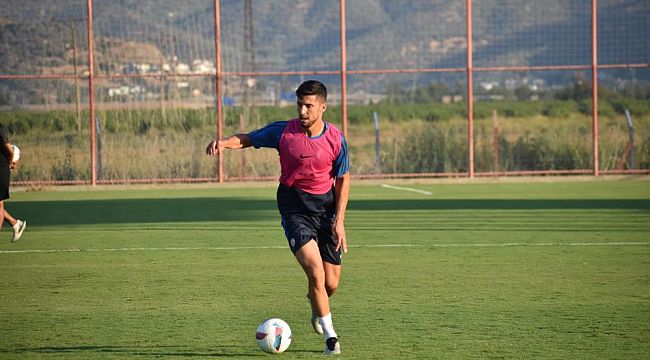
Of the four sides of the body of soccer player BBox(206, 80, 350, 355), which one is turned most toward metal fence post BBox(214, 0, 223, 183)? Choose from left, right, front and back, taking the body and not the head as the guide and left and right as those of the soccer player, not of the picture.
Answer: back

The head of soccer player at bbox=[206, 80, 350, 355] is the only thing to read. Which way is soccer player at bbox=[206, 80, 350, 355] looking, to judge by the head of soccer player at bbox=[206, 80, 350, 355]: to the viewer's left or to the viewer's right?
to the viewer's left

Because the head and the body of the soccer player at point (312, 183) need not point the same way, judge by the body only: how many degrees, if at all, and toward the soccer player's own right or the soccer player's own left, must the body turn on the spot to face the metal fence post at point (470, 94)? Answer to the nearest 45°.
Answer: approximately 180°

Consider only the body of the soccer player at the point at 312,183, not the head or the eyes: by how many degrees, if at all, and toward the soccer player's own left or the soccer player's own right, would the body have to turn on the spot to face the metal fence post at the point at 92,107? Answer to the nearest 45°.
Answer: approximately 180°

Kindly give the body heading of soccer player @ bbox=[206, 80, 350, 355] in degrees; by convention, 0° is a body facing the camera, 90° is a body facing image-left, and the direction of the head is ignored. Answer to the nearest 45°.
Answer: approximately 0°

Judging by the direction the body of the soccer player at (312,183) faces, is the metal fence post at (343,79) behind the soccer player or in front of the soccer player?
behind
